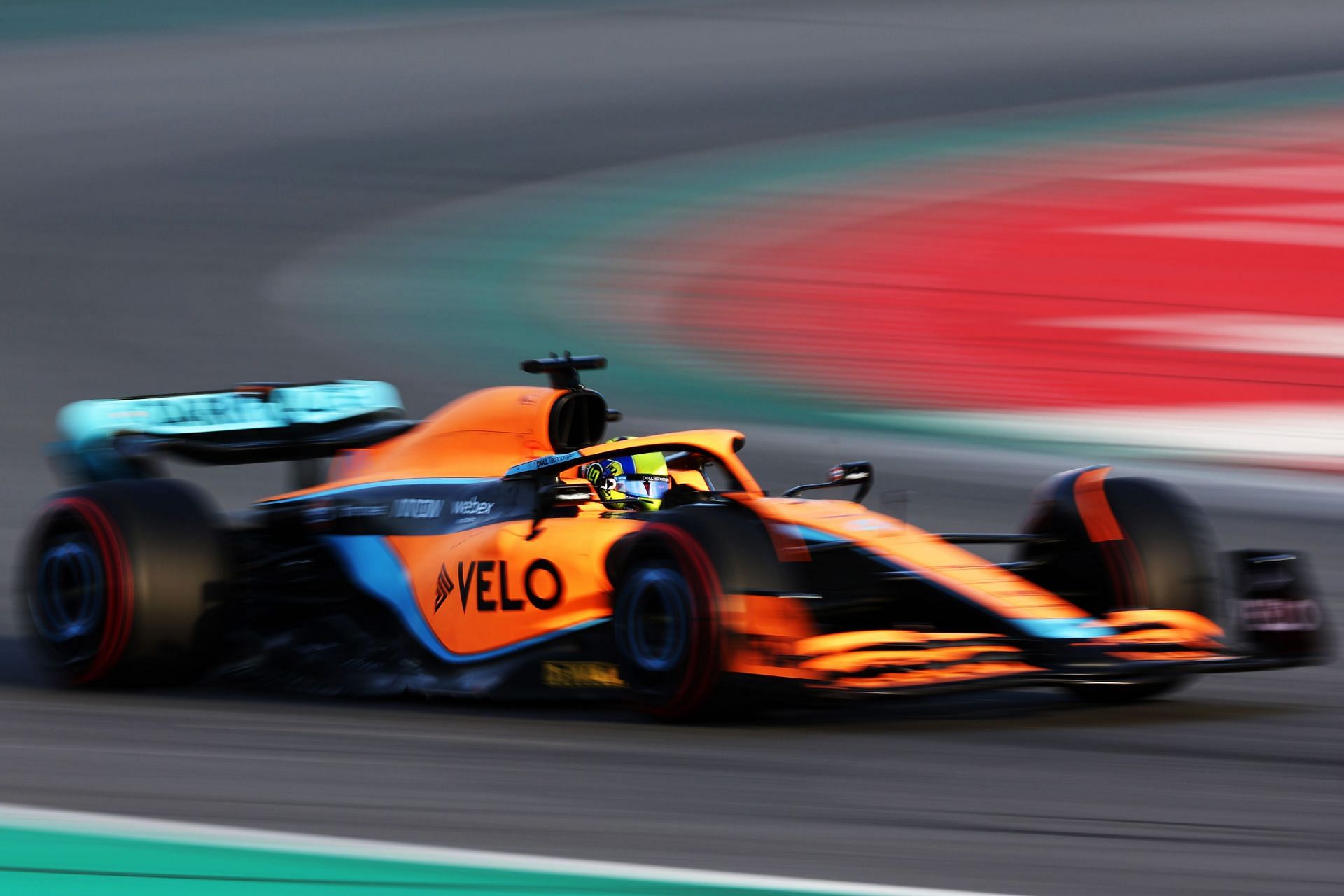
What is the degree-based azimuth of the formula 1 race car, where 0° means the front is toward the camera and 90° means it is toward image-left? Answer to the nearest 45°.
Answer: approximately 315°
